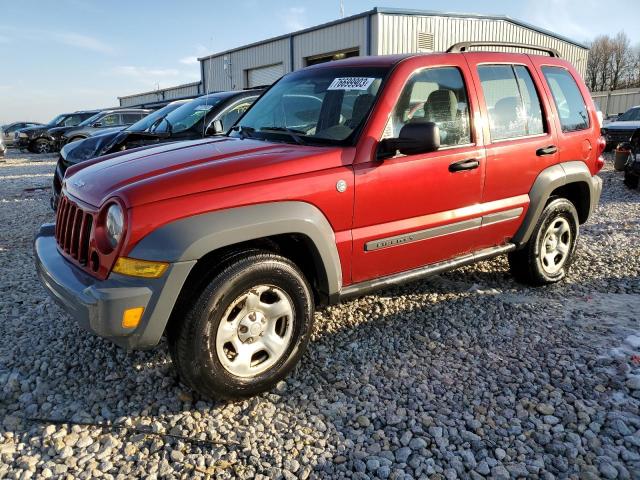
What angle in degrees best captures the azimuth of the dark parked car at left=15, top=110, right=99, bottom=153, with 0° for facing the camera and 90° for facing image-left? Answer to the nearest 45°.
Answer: approximately 45°

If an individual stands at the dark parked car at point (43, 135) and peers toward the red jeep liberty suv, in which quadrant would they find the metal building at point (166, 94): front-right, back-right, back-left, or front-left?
back-left

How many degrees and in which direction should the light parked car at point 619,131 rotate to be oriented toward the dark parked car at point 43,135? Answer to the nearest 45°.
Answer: approximately 45° to its right

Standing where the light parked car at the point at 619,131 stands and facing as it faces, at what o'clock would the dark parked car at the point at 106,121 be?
the dark parked car at the point at 106,121 is roughly at 1 o'clock from the light parked car at the point at 619,131.

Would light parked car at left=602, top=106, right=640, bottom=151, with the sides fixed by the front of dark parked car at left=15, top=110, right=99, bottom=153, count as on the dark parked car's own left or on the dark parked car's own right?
on the dark parked car's own left
